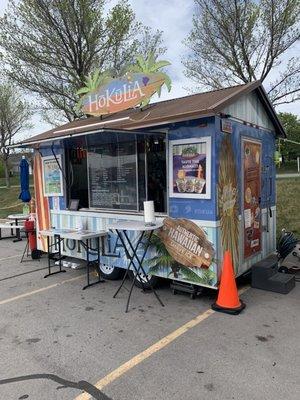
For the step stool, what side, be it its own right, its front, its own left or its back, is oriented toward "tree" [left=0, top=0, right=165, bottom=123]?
back

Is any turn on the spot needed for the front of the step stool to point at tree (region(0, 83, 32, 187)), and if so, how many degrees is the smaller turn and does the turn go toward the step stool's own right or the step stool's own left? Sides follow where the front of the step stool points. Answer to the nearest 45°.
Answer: approximately 180°

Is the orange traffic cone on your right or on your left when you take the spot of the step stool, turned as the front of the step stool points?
on your right

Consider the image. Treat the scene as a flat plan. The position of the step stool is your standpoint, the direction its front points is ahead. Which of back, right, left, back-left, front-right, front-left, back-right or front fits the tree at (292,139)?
back-left

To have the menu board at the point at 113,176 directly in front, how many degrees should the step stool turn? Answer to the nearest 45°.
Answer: approximately 135° to its right

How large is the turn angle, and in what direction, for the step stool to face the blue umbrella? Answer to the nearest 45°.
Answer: approximately 135° to its right

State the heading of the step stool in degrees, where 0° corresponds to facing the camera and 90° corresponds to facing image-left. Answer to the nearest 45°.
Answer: approximately 315°
